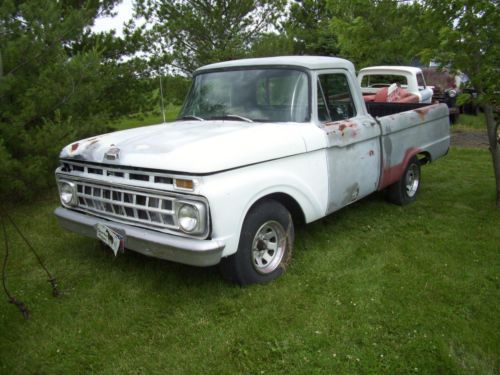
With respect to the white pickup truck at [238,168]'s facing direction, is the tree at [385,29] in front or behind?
behind

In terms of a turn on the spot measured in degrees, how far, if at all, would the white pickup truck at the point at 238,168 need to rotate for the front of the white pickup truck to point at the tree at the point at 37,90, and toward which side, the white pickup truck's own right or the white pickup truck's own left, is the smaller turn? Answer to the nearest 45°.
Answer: approximately 90° to the white pickup truck's own right

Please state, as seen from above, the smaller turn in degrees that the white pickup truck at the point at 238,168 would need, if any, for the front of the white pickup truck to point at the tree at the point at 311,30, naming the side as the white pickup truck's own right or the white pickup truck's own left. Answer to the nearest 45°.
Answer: approximately 135° to the white pickup truck's own right

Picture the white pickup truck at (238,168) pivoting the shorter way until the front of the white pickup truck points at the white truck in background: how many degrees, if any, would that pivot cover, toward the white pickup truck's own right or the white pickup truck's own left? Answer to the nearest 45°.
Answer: approximately 180°

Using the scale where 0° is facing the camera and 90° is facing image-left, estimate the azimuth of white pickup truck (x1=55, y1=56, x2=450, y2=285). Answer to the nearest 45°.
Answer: approximately 45°

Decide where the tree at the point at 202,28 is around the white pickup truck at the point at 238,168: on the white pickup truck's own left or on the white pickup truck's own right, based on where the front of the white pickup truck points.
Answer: on the white pickup truck's own right

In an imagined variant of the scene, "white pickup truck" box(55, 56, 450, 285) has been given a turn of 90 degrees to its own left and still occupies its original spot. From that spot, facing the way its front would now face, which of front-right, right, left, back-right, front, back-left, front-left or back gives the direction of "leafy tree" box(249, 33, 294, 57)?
back-left
